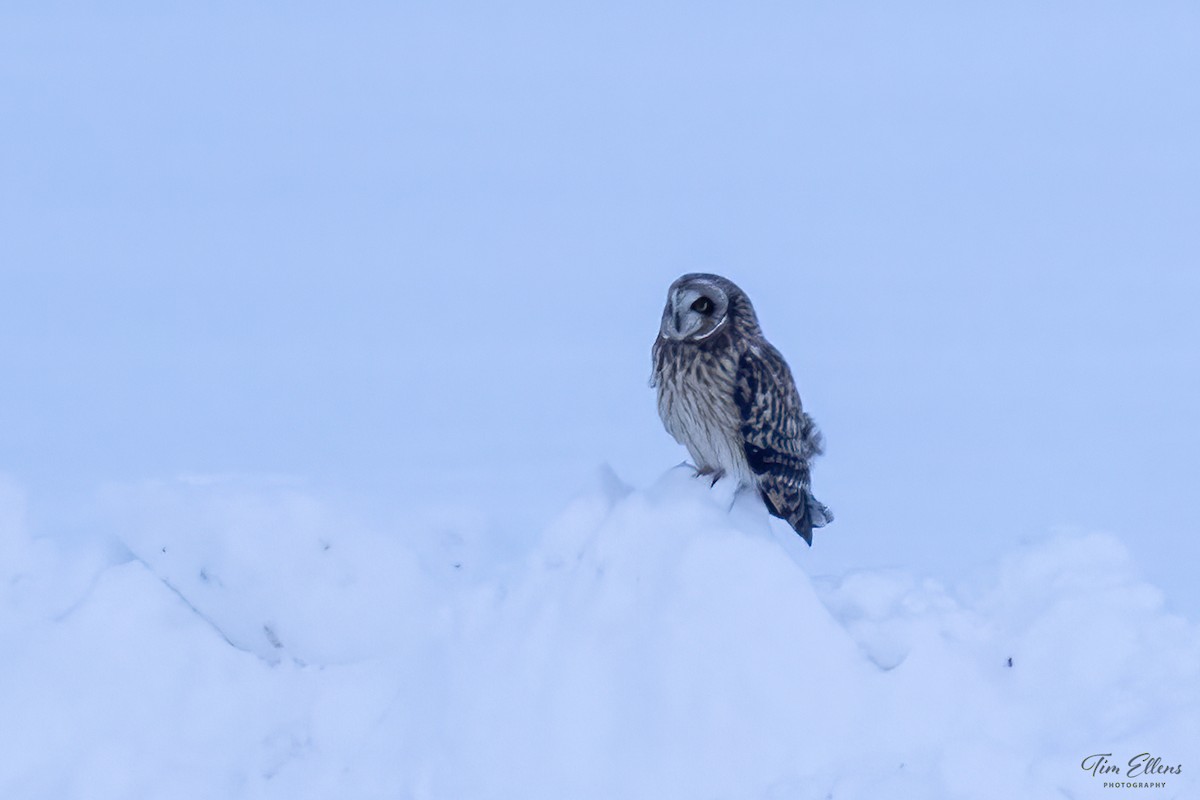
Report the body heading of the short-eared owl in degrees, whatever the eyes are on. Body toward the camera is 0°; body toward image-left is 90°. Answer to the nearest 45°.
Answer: approximately 45°
